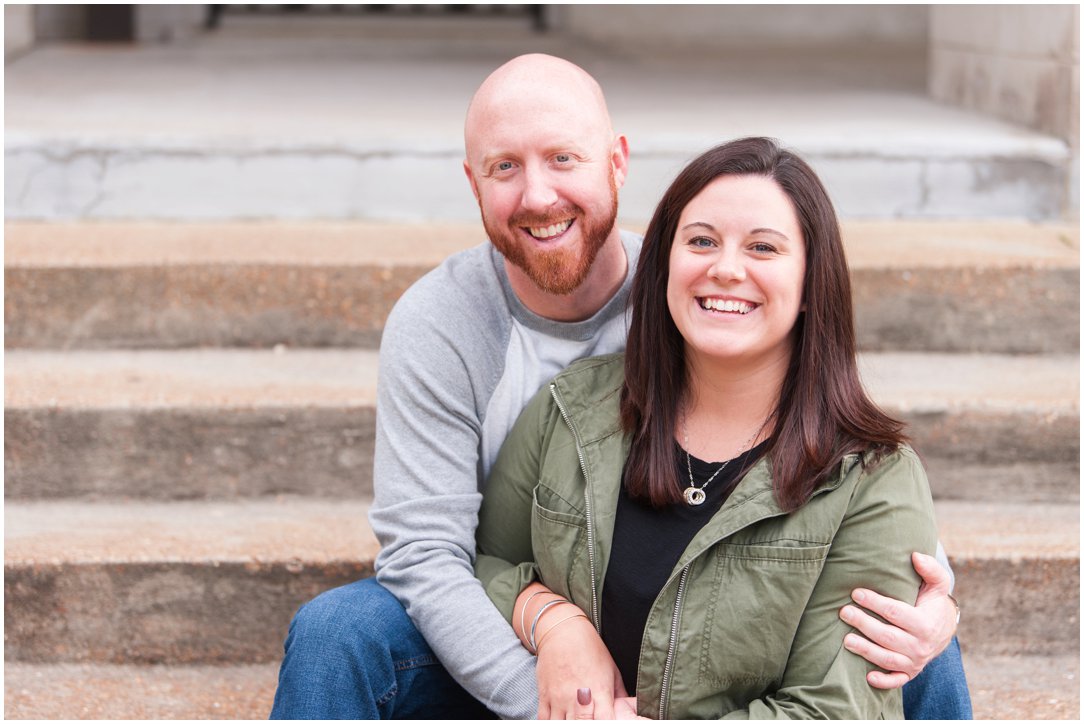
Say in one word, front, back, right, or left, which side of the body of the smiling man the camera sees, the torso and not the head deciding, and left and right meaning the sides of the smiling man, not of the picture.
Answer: front
